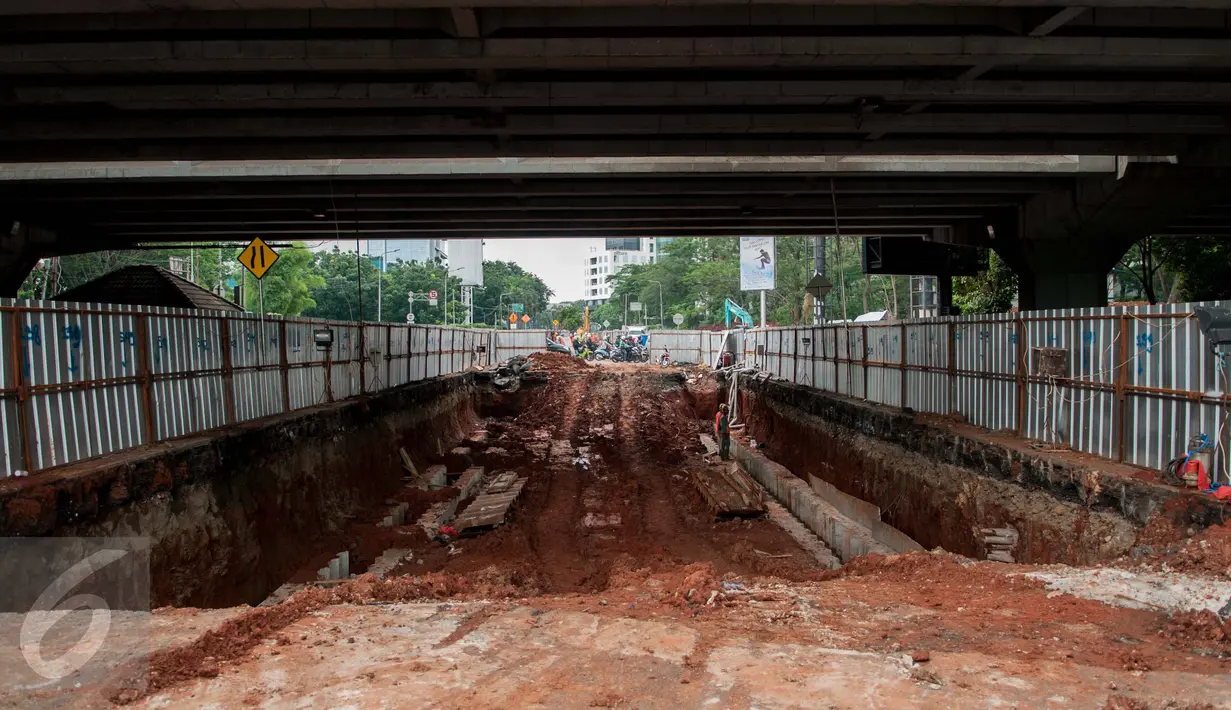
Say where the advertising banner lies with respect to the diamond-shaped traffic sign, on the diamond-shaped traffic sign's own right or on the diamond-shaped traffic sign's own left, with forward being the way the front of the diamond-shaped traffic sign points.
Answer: on the diamond-shaped traffic sign's own left

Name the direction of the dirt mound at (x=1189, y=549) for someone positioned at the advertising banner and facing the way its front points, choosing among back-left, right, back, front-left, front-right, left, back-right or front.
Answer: front

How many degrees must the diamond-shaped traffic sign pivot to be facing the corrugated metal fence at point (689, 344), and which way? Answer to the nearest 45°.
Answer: approximately 135° to its left

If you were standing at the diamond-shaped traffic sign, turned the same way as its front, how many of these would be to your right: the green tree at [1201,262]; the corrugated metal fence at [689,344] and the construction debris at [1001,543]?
0

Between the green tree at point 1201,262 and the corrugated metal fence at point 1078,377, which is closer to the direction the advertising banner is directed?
the corrugated metal fence

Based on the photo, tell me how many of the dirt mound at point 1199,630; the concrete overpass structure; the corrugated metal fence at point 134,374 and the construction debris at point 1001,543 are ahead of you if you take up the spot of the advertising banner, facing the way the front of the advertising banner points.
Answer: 4

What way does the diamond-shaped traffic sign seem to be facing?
toward the camera

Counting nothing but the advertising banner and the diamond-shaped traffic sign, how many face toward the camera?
2

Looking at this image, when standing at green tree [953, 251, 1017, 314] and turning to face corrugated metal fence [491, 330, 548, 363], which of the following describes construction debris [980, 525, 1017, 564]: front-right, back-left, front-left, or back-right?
back-left

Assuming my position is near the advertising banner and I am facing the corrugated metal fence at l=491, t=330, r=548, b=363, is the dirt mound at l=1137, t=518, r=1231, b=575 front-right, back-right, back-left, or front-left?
back-left

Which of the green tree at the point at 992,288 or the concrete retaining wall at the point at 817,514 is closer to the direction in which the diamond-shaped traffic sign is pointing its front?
the concrete retaining wall

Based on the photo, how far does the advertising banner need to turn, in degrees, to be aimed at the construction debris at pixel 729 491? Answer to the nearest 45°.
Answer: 0° — it already faces it

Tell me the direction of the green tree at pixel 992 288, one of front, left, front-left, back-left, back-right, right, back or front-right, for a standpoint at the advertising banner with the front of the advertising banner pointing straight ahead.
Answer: front-left

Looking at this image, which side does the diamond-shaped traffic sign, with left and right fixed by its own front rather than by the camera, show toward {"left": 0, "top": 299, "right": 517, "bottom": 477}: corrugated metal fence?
front

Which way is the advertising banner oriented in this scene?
toward the camera

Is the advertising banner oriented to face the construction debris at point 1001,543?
yes

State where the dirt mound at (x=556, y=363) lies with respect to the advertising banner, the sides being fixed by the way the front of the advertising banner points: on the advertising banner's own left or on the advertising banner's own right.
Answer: on the advertising banner's own right

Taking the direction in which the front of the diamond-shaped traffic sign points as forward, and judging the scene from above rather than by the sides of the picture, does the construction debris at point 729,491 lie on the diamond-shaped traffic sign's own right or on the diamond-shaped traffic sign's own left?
on the diamond-shaped traffic sign's own left

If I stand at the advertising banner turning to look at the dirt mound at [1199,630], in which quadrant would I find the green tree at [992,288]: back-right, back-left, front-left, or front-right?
front-left

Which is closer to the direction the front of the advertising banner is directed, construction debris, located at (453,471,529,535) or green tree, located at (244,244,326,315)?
the construction debris

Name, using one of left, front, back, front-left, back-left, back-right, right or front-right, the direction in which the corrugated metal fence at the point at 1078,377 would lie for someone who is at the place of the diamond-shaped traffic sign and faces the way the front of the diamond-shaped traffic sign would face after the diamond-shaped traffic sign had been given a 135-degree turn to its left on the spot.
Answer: right

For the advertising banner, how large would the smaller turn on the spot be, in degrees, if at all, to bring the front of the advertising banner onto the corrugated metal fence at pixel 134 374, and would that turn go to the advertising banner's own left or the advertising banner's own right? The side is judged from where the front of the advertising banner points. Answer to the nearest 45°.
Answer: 0° — it already faces it
